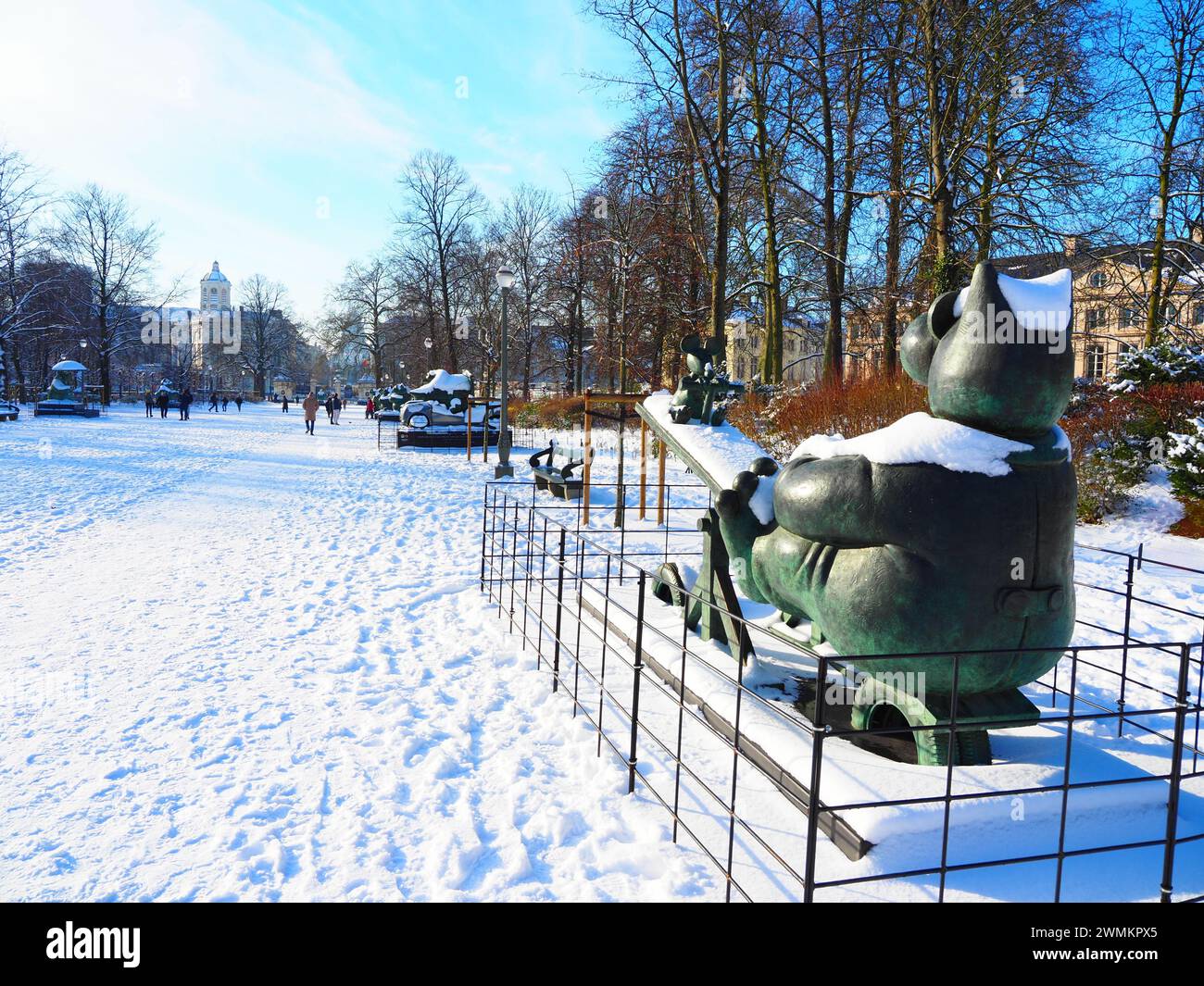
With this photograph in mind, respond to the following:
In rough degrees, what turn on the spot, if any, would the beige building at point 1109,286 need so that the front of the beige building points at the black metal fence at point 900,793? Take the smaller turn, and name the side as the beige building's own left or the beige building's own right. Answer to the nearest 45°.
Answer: approximately 45° to the beige building's own left

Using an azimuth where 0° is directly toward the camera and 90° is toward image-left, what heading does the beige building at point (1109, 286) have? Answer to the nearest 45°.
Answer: approximately 45°

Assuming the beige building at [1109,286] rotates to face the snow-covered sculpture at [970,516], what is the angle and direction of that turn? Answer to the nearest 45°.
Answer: approximately 45° to its left

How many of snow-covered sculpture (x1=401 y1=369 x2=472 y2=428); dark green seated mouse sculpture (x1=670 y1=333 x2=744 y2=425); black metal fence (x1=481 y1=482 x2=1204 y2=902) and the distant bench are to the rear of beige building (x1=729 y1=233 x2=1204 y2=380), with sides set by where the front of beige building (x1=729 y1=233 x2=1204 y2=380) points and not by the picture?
0

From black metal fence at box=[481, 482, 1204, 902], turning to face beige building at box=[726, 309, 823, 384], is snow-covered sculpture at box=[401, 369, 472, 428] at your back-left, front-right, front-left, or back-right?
front-left

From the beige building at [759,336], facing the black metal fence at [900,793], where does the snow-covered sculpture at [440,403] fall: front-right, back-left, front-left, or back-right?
front-right

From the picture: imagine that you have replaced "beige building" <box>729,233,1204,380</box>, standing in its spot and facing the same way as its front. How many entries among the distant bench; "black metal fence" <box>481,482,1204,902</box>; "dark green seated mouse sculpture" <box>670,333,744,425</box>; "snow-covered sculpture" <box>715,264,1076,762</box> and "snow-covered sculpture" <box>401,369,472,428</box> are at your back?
0

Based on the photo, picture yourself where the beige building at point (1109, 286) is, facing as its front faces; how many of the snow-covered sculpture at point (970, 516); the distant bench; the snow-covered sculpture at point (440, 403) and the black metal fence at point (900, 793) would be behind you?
0

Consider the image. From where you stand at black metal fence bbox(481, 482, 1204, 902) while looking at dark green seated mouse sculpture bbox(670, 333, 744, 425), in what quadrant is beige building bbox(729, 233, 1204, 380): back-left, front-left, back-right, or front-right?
front-right

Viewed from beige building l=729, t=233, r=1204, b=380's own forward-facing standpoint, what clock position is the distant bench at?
The distant bench is roughly at 12 o'clock from the beige building.

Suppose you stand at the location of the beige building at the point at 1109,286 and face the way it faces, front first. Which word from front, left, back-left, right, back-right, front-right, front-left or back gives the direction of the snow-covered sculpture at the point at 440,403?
front-right

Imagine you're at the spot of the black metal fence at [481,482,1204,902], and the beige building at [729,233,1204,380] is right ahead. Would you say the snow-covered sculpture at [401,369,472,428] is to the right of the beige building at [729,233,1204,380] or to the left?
left
